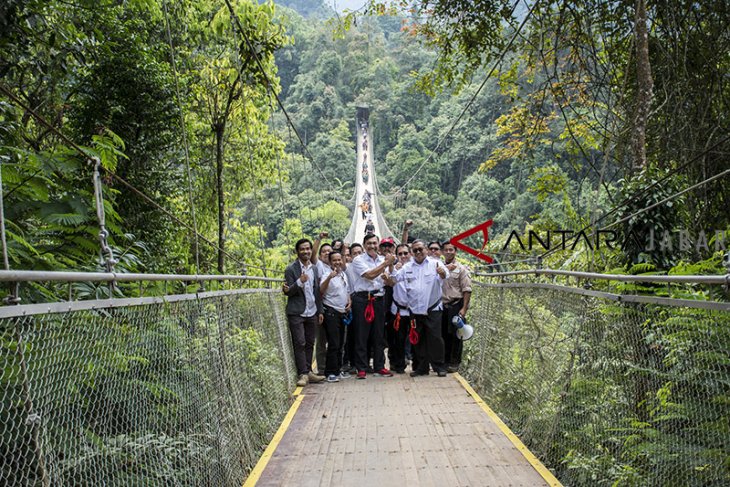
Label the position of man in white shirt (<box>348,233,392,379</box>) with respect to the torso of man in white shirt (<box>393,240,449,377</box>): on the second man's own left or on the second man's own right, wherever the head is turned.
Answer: on the second man's own right

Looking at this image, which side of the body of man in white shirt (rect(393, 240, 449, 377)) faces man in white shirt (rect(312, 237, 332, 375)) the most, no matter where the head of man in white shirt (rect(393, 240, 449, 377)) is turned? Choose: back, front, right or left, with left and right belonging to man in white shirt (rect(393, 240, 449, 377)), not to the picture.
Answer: right

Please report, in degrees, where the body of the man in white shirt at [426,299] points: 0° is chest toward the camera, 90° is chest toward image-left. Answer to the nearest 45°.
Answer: approximately 0°

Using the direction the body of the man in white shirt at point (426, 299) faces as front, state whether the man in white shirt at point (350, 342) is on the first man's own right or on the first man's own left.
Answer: on the first man's own right
